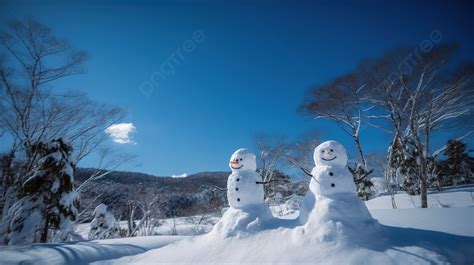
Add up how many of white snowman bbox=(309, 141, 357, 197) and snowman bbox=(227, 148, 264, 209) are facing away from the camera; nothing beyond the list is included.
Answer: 0

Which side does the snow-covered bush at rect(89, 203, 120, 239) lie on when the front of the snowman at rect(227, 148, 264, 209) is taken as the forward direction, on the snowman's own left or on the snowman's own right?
on the snowman's own right

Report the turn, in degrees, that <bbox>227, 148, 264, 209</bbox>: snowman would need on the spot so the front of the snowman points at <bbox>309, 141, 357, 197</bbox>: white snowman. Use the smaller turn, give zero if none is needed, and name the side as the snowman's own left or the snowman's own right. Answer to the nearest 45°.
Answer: approximately 90° to the snowman's own left

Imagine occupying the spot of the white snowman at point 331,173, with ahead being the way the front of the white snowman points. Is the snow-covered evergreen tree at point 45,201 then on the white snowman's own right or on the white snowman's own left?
on the white snowman's own right

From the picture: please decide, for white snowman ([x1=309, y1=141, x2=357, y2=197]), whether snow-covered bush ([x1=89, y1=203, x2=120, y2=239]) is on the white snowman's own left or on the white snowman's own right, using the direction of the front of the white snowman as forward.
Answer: on the white snowman's own right

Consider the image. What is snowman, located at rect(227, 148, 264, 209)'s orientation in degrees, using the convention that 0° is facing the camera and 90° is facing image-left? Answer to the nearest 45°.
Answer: approximately 45°

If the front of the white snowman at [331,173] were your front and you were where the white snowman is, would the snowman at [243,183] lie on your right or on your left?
on your right

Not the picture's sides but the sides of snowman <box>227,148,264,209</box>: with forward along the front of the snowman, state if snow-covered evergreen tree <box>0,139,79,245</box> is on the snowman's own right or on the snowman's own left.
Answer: on the snowman's own right
